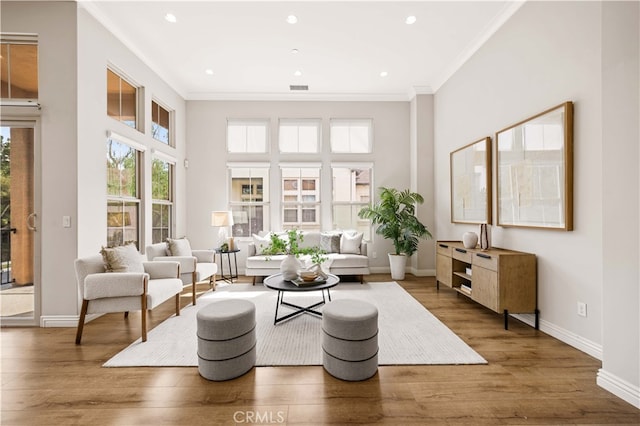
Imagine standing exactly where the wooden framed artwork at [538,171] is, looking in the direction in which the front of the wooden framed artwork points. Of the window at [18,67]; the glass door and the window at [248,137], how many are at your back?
0

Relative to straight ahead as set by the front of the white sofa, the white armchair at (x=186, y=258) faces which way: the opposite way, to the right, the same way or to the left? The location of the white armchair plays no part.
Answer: to the left

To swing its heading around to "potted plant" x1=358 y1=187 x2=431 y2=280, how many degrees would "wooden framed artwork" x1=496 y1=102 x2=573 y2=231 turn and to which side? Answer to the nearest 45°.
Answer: approximately 90° to its right

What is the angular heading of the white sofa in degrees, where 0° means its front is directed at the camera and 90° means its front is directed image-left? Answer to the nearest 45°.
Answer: approximately 0°

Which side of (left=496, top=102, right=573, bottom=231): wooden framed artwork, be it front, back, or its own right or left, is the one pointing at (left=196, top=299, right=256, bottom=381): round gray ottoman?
front

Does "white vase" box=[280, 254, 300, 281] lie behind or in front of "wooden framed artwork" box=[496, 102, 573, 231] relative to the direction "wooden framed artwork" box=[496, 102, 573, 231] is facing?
in front

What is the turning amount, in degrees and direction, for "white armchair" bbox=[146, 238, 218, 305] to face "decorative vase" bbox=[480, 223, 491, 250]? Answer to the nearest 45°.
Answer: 0° — it already faces it

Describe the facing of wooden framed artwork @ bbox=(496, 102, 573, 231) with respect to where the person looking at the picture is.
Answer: facing the viewer and to the left of the viewer

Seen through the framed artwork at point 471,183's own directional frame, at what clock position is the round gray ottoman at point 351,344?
The round gray ottoman is roughly at 11 o'clock from the framed artwork.

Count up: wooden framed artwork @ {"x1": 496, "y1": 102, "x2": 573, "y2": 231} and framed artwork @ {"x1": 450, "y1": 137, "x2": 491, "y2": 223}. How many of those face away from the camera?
0

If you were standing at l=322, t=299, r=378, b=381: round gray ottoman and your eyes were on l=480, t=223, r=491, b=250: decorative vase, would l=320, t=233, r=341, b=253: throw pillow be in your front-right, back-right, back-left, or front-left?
front-left

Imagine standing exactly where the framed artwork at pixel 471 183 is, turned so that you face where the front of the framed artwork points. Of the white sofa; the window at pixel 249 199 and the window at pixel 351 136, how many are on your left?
0

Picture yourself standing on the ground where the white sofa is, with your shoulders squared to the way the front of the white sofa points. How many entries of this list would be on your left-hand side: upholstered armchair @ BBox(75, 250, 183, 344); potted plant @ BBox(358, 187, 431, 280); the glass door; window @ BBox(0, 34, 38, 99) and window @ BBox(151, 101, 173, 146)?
1

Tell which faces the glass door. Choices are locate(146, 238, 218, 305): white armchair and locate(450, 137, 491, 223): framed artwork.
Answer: the framed artwork

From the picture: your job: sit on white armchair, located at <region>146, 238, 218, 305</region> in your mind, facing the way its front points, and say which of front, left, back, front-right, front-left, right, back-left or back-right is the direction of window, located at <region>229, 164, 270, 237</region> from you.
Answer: left

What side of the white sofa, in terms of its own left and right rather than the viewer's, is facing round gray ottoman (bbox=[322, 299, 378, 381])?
front

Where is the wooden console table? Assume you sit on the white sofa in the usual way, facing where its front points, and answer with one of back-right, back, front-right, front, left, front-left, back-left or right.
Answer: front-left
